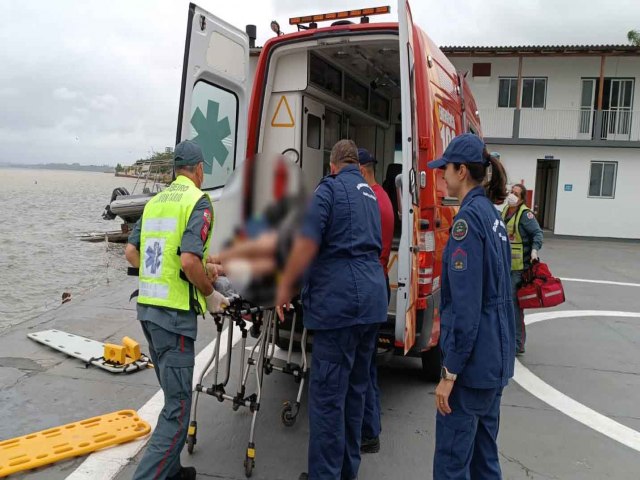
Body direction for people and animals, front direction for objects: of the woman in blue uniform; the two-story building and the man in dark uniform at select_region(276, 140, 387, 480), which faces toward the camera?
the two-story building

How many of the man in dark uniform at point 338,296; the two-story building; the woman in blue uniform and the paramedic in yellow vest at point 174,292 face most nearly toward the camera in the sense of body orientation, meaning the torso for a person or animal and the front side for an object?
1

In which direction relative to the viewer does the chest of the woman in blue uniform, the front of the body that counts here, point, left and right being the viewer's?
facing to the left of the viewer

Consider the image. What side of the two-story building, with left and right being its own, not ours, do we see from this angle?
front

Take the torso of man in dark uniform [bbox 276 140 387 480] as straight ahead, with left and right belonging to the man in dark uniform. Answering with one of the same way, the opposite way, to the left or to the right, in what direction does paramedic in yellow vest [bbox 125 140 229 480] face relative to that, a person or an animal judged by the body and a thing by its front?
to the right

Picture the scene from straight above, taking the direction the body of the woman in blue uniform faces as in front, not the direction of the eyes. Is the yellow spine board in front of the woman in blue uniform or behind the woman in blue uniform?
in front

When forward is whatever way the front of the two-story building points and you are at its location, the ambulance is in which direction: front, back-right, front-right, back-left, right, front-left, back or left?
front

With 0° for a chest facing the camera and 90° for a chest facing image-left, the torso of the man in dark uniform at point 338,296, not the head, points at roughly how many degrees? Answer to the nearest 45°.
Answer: approximately 135°

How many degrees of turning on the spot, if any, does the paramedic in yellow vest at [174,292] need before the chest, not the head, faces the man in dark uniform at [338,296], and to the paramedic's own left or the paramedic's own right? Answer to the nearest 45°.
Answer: approximately 45° to the paramedic's own right

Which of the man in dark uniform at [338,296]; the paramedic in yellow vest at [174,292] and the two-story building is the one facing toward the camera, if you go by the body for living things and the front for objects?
the two-story building

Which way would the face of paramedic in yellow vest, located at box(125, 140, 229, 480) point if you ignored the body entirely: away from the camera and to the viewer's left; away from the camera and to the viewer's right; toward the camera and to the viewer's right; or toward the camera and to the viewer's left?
away from the camera and to the viewer's right

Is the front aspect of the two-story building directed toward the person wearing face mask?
yes

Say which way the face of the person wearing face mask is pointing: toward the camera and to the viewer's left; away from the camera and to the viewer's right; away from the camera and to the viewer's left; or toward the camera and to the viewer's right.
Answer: toward the camera and to the viewer's left

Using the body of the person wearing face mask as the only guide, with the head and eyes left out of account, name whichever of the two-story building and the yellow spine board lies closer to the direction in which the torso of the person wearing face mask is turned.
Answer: the yellow spine board

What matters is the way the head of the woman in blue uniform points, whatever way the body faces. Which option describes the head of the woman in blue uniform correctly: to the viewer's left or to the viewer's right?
to the viewer's left

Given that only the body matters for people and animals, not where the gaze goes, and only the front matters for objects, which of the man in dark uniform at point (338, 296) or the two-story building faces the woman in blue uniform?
the two-story building

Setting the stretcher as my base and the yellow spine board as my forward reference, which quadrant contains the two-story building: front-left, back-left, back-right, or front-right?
back-right

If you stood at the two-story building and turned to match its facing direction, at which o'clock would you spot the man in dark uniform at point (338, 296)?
The man in dark uniform is roughly at 12 o'clock from the two-story building.
